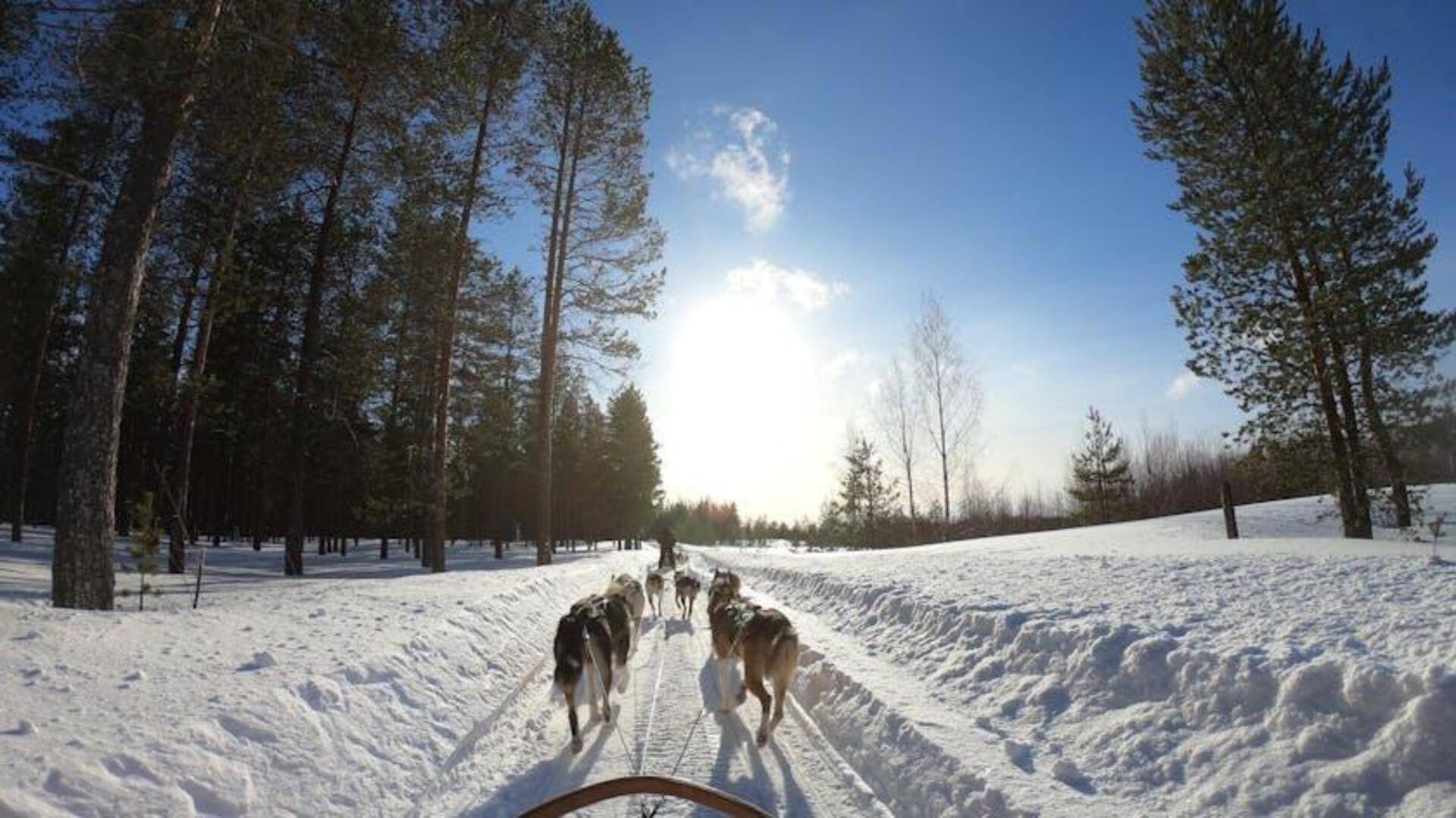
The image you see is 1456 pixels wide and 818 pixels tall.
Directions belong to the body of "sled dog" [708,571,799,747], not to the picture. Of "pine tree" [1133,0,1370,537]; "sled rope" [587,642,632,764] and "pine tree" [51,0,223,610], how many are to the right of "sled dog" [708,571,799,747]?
1

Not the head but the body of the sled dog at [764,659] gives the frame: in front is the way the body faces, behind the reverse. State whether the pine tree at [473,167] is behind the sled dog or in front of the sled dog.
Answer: in front

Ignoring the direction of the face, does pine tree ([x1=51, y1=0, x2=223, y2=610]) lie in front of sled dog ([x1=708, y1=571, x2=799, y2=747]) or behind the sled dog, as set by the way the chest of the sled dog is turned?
in front

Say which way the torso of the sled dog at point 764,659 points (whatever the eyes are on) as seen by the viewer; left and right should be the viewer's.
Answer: facing away from the viewer and to the left of the viewer

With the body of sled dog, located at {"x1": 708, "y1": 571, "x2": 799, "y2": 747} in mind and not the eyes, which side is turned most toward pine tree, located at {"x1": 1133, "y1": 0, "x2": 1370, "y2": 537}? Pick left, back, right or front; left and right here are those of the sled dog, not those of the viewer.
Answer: right

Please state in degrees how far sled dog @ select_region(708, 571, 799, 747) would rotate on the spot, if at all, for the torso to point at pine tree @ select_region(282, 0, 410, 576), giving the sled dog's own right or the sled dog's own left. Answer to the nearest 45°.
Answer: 0° — it already faces it

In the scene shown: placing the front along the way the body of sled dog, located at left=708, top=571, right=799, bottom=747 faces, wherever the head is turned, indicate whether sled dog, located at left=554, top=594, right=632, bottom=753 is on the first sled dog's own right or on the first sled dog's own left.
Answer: on the first sled dog's own left
